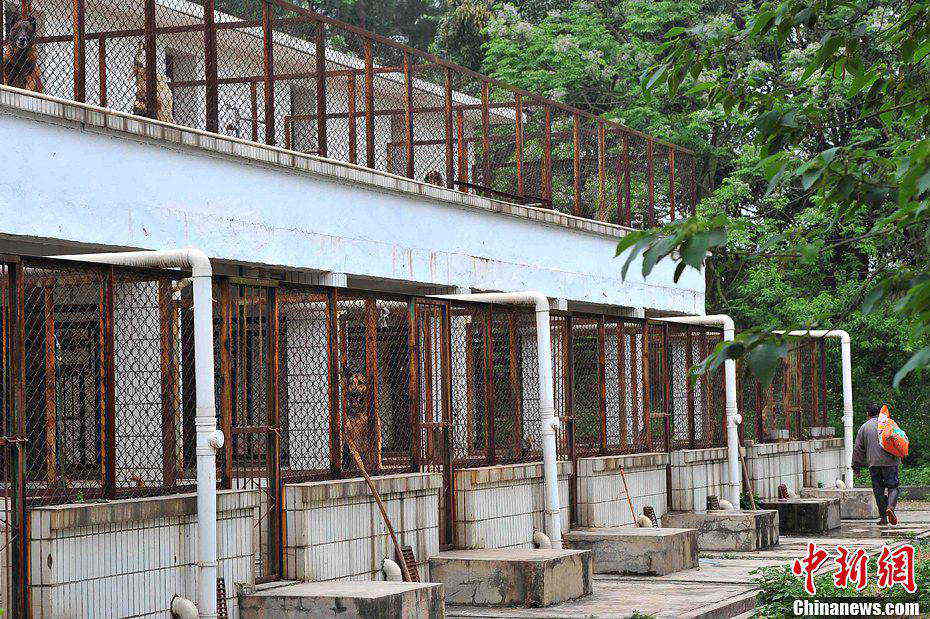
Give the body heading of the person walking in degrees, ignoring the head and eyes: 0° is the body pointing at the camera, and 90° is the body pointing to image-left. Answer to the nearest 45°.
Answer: approximately 180°

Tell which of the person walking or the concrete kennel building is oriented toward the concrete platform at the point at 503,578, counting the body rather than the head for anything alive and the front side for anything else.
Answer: the concrete kennel building

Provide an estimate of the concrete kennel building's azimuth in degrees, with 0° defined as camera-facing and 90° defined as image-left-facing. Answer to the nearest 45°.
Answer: approximately 315°

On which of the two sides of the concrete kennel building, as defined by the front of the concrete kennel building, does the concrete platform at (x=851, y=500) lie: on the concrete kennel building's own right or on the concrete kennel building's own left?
on the concrete kennel building's own left

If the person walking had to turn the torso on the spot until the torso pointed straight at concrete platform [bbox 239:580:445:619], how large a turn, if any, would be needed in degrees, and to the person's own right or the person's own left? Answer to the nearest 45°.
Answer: approximately 180°

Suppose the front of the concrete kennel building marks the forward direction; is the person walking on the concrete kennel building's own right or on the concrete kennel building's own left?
on the concrete kennel building's own left

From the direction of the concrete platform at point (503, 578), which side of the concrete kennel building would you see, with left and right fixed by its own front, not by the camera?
front

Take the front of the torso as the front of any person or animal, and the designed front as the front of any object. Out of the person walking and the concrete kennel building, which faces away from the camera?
the person walking

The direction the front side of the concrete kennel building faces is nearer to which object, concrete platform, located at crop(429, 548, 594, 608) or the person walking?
the concrete platform

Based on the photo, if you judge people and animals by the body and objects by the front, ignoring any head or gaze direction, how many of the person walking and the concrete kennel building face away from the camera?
1

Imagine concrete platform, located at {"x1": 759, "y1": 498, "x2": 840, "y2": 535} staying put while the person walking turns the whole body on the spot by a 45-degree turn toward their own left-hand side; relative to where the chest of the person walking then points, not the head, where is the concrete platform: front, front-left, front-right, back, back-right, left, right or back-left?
left
